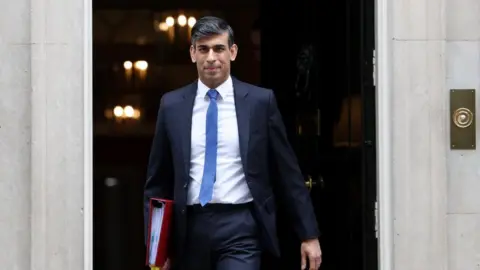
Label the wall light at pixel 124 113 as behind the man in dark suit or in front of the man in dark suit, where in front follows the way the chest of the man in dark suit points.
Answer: behind

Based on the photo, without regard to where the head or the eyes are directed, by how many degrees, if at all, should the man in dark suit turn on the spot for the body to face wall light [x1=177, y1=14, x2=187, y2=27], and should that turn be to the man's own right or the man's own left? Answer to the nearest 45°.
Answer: approximately 180°

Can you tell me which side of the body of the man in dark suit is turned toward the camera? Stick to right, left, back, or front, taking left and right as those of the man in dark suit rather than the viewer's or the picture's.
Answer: front
